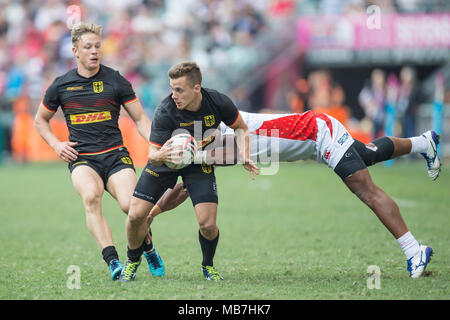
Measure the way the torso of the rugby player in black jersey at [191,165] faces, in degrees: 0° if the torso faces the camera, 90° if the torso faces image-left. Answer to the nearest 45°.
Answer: approximately 0°

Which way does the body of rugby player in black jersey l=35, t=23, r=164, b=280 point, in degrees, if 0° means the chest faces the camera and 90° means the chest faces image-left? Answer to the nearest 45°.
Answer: approximately 0°

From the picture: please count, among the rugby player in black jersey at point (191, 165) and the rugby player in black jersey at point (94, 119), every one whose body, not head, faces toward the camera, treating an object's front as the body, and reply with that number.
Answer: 2

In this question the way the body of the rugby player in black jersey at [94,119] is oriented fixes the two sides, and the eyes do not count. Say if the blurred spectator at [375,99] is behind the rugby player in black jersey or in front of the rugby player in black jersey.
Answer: behind

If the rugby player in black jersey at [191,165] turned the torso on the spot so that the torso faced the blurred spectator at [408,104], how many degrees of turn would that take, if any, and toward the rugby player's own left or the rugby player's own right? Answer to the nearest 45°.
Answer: approximately 135° to the rugby player's own left

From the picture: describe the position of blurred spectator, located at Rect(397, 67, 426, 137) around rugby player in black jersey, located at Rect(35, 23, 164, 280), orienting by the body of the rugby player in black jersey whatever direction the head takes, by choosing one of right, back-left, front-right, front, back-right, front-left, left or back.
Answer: back-left
